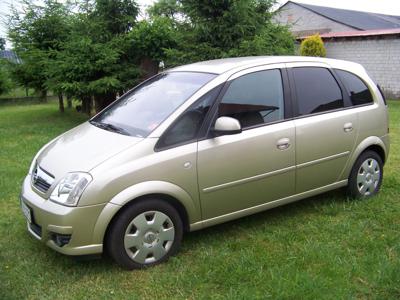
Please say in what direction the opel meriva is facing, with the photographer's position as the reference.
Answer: facing the viewer and to the left of the viewer

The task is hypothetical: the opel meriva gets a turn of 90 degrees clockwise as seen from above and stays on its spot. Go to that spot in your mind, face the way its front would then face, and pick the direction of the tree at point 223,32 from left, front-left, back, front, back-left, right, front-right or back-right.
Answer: front-right

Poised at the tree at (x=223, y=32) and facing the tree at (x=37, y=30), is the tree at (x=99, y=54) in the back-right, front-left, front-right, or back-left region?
front-left

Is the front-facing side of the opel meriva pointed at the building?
no

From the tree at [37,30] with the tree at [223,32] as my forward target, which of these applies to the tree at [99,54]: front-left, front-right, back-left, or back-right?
front-right

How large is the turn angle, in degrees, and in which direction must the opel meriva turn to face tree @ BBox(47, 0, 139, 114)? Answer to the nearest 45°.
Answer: approximately 135° to its right

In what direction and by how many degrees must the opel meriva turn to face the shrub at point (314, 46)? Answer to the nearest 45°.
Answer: approximately 135° to its right

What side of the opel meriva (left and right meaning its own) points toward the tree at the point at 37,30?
right

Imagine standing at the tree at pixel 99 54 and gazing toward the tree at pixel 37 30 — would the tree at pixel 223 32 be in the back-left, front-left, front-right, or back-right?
back-right

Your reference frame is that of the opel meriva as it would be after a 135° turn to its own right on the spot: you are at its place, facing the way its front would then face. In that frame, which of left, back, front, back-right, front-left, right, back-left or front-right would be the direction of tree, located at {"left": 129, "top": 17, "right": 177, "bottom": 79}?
front
